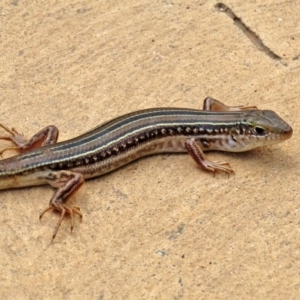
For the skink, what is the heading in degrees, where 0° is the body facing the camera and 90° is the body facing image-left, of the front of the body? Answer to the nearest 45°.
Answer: approximately 270°
